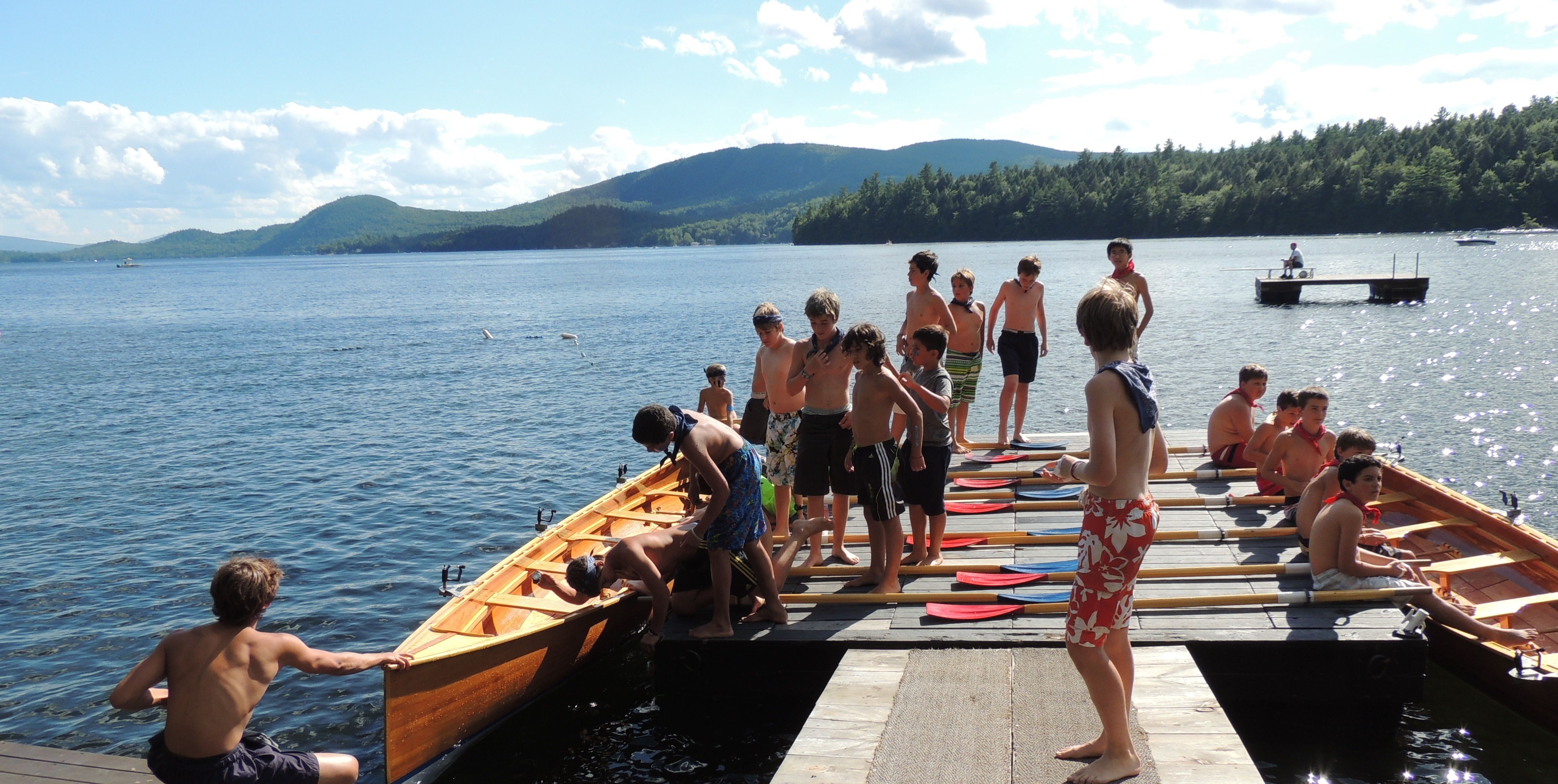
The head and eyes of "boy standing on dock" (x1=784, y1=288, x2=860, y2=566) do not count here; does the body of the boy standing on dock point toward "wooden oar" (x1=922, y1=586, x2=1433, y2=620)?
no

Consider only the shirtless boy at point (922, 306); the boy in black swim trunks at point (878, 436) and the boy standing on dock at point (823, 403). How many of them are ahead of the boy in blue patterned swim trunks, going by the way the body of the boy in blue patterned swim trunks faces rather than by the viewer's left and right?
0

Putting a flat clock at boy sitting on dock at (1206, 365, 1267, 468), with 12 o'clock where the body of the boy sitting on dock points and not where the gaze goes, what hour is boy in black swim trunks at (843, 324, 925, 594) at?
The boy in black swim trunks is roughly at 4 o'clock from the boy sitting on dock.

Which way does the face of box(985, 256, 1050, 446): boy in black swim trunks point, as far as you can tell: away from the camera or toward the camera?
toward the camera

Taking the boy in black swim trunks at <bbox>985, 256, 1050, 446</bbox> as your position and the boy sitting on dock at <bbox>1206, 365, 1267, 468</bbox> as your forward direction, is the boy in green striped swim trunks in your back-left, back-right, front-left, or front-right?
back-right

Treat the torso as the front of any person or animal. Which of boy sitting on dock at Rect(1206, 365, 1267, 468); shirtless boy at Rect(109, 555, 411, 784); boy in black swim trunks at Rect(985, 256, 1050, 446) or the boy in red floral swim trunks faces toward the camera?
the boy in black swim trunks

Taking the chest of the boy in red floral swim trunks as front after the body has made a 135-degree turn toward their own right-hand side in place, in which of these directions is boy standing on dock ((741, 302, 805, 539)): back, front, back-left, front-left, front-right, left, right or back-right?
back-left

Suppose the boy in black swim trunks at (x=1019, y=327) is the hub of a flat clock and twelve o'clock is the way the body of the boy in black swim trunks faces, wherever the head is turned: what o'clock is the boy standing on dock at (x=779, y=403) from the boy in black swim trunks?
The boy standing on dock is roughly at 1 o'clock from the boy in black swim trunks.

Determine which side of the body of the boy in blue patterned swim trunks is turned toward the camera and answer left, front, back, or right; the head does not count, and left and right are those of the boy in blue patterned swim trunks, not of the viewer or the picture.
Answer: left

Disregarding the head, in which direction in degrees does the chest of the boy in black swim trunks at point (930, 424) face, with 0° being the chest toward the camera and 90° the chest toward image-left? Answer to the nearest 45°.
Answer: approximately 90°
